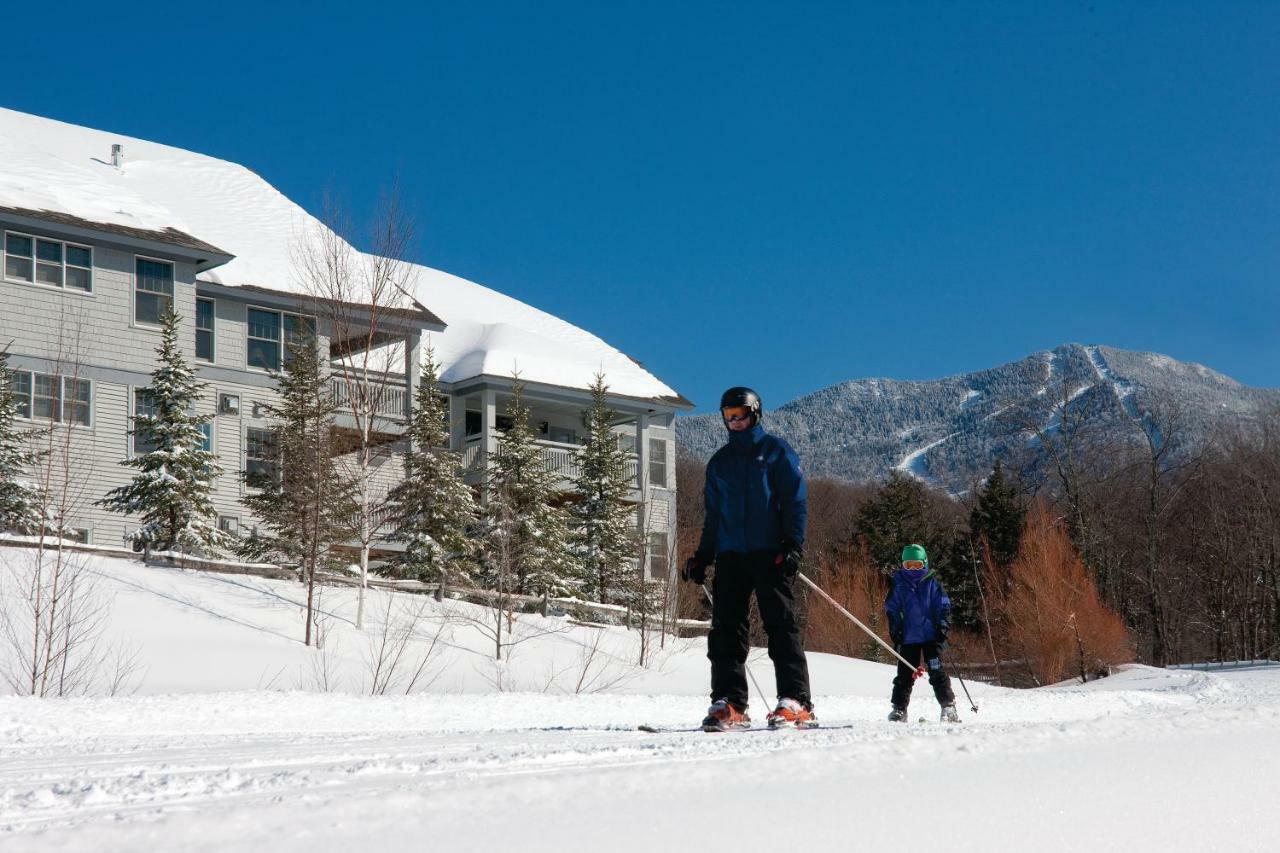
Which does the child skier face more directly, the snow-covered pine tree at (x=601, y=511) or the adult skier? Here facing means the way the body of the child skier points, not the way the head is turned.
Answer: the adult skier

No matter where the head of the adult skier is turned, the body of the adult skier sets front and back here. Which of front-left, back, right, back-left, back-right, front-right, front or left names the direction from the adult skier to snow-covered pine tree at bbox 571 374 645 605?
back-right

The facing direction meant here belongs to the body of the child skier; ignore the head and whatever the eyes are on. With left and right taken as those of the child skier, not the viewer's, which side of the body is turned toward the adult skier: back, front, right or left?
front

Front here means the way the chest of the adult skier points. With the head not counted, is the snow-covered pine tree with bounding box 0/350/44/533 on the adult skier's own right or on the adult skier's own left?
on the adult skier's own right

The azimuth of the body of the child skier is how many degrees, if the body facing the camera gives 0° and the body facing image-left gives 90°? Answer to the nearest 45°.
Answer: approximately 0°

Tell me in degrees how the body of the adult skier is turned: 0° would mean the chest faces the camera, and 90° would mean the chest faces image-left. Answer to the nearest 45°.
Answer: approximately 45°

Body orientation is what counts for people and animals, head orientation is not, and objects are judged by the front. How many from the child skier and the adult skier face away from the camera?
0

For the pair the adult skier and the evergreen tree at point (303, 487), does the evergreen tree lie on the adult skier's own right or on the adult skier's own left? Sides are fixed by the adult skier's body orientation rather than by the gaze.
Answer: on the adult skier's own right
